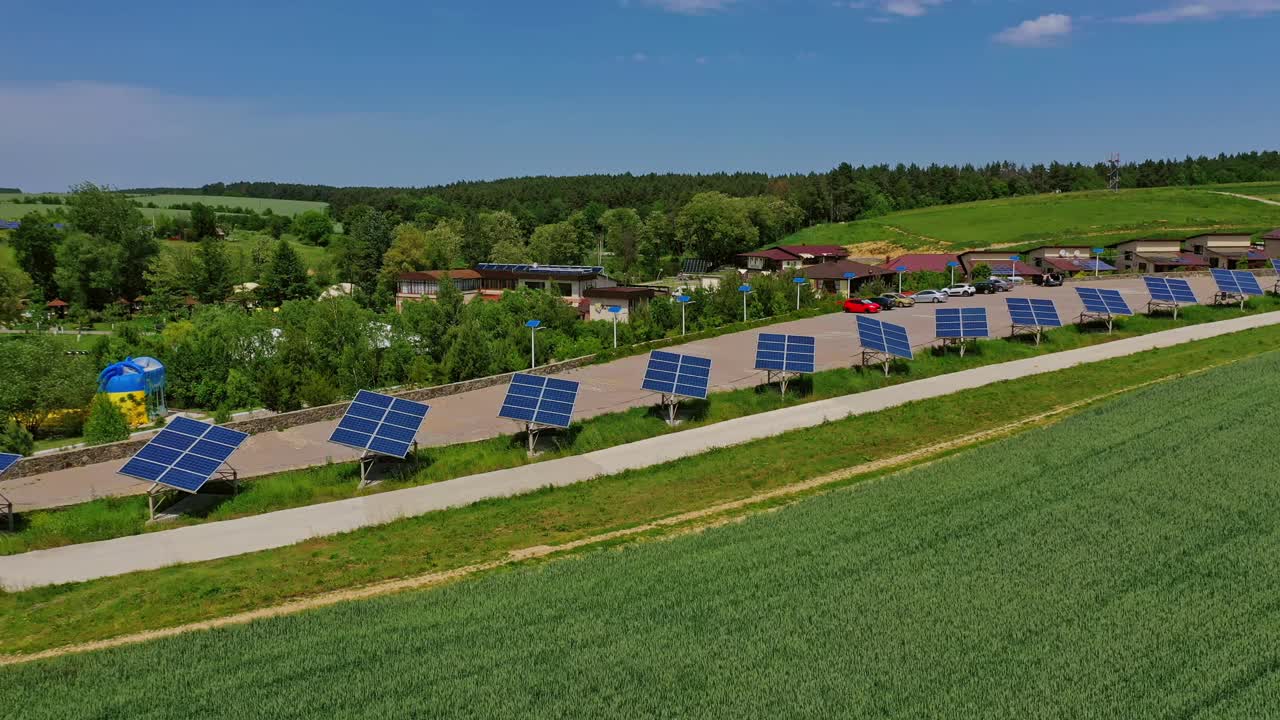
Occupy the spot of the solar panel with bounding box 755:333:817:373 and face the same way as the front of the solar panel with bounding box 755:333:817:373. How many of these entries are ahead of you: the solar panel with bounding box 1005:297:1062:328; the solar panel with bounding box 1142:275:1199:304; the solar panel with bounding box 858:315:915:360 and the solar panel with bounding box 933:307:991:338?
0

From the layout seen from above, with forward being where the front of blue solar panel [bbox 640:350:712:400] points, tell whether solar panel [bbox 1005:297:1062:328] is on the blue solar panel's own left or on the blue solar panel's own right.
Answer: on the blue solar panel's own left

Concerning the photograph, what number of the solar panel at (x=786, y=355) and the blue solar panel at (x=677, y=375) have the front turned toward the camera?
2

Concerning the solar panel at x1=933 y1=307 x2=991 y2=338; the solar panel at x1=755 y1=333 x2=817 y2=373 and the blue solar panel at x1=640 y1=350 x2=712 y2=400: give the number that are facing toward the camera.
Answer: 3

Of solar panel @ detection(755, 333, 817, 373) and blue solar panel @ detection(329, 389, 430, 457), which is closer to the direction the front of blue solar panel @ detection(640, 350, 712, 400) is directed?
the blue solar panel

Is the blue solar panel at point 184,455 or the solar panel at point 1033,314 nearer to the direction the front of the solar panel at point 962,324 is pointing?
the blue solar panel

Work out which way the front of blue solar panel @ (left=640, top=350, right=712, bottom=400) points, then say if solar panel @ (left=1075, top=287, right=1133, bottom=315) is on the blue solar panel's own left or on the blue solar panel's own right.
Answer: on the blue solar panel's own left

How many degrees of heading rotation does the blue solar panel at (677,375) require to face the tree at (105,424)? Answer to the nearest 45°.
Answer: approximately 90° to its right

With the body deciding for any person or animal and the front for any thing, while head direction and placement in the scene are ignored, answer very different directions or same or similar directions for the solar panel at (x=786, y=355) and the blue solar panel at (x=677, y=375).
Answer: same or similar directions

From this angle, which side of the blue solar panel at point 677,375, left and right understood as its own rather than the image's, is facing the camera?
front

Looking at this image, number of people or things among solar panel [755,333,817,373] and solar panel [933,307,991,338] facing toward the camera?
2

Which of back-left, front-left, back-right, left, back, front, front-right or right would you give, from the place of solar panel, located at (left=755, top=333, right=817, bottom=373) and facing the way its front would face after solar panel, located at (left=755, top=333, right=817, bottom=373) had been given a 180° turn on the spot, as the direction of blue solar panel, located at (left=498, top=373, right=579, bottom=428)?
back-left

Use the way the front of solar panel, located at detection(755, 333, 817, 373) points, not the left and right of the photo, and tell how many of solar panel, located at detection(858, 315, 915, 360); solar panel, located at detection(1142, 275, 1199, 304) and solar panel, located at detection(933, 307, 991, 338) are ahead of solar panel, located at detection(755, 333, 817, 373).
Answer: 0

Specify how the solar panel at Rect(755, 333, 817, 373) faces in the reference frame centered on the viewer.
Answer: facing the viewer

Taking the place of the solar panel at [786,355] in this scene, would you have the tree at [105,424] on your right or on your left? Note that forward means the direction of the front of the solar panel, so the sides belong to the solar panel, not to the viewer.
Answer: on your right

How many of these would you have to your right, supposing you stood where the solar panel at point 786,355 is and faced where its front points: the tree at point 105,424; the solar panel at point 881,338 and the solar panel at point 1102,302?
1

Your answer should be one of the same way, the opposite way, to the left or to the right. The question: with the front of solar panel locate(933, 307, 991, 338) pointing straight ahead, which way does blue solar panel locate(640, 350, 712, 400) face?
the same way

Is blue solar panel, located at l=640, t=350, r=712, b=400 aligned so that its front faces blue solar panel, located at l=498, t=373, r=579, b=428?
no

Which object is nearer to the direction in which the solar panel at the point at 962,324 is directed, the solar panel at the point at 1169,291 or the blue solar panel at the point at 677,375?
the blue solar panel

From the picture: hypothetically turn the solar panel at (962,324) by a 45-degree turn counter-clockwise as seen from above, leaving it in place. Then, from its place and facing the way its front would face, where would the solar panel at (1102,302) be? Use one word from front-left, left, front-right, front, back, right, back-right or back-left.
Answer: left

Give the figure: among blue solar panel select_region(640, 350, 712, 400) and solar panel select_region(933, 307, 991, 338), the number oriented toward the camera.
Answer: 2

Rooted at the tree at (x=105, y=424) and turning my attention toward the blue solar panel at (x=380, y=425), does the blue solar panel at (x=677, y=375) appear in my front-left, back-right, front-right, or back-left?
front-left
